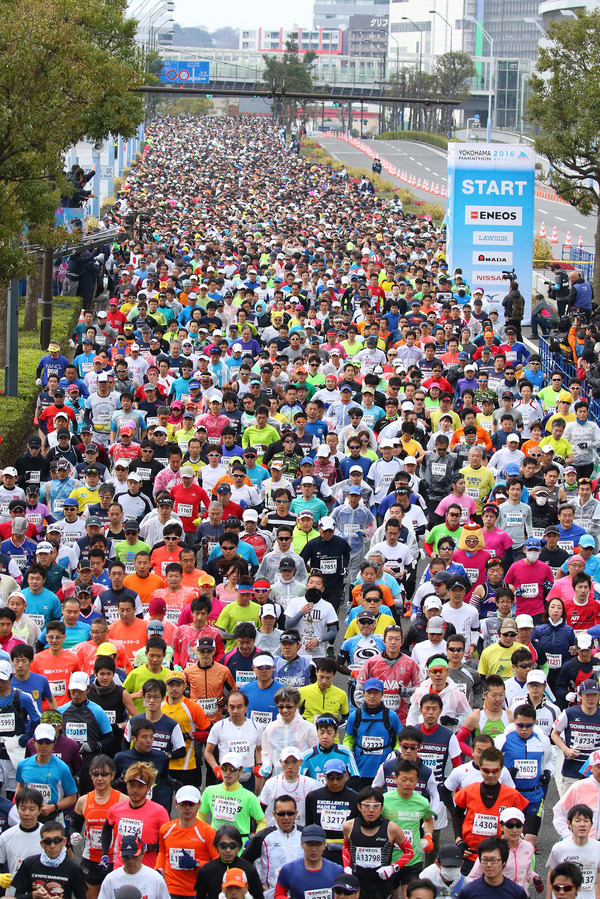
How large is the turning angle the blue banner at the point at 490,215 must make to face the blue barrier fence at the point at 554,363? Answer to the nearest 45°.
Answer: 0° — it already faces it

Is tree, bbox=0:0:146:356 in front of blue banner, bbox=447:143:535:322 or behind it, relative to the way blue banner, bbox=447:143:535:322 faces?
in front

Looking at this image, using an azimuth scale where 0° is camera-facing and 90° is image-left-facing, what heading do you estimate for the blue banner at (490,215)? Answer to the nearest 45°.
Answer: approximately 0°

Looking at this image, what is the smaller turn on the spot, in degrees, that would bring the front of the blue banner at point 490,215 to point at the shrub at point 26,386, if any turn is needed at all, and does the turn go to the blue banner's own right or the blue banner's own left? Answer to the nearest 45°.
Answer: approximately 45° to the blue banner's own right
